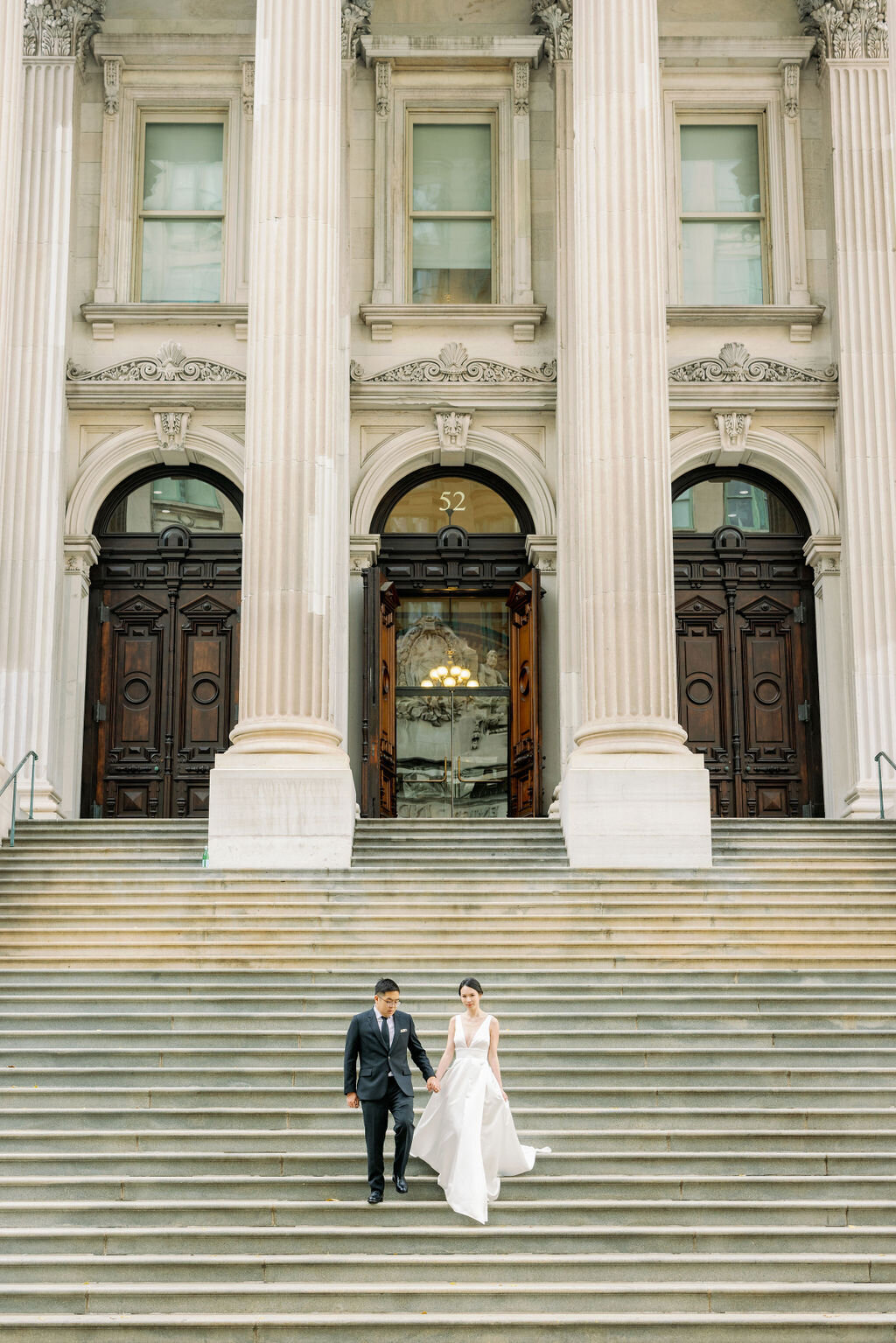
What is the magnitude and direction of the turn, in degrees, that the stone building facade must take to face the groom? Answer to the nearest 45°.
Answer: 0° — it already faces them

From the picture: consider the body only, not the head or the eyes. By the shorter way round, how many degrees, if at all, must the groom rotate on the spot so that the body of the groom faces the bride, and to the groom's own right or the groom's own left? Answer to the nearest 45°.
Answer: approximately 135° to the groom's own left

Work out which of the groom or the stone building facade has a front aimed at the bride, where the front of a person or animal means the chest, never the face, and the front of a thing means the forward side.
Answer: the stone building facade

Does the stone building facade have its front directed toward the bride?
yes

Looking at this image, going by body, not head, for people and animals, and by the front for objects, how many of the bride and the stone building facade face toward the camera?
2

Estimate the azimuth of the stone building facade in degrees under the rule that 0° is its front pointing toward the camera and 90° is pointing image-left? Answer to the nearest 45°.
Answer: approximately 0°

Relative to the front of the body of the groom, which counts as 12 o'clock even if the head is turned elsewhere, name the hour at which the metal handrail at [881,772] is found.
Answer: The metal handrail is roughly at 7 o'clock from the groom.

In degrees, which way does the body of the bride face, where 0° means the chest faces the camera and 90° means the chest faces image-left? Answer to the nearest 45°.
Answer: approximately 0°

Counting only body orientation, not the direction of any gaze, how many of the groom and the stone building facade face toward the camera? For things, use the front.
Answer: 2

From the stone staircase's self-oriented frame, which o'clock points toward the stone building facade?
The stone building facade is roughly at 6 o'clock from the stone staircase.

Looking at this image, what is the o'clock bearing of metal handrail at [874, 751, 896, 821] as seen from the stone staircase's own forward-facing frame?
The metal handrail is roughly at 7 o'clock from the stone staircase.
